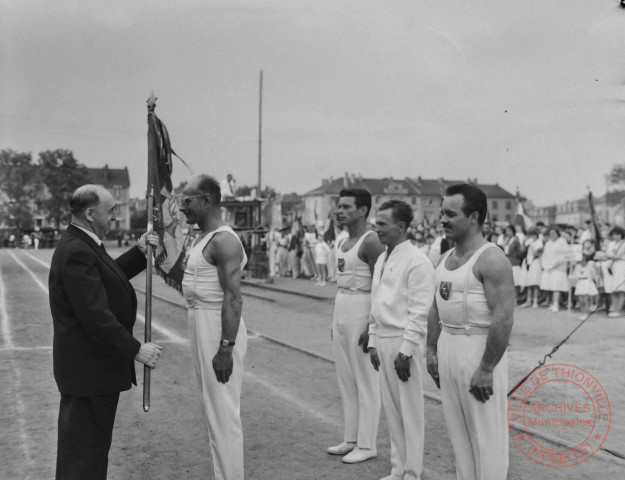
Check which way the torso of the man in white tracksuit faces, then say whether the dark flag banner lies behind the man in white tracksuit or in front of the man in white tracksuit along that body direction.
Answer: in front

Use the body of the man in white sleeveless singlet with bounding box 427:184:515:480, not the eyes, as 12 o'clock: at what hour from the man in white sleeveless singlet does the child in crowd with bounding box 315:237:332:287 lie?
The child in crowd is roughly at 4 o'clock from the man in white sleeveless singlet.

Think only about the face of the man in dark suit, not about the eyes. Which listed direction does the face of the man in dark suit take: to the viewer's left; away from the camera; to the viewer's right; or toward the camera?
to the viewer's right

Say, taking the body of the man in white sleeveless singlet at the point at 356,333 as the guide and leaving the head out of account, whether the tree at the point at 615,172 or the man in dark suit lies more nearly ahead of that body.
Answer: the man in dark suit

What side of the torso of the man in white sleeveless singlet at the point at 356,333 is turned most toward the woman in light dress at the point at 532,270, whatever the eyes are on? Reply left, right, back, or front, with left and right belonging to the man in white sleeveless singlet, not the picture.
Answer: back

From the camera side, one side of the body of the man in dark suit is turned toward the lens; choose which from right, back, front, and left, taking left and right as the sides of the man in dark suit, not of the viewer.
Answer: right

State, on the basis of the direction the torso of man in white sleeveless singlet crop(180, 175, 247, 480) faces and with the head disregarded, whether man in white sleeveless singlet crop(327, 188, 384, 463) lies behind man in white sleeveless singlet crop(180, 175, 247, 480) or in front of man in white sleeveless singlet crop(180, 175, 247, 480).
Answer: behind

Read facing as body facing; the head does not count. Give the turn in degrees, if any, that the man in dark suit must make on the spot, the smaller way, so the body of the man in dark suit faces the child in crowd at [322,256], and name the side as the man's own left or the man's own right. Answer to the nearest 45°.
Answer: approximately 45° to the man's own left

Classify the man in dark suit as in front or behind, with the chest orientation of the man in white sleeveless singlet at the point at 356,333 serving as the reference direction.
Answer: in front

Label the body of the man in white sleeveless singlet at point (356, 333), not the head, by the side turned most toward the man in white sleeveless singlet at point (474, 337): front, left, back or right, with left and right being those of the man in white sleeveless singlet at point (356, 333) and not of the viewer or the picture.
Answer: left

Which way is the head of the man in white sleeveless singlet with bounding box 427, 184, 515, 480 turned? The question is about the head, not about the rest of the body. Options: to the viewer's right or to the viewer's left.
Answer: to the viewer's left

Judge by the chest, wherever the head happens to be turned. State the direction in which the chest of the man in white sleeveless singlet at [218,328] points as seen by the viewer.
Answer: to the viewer's left

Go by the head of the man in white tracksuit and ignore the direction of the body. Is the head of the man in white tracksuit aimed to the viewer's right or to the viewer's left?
to the viewer's left
